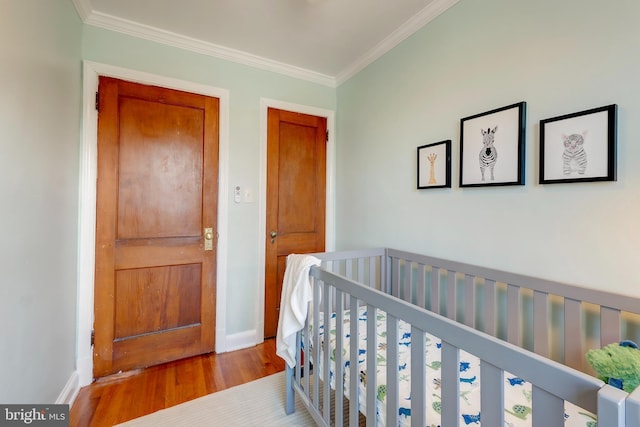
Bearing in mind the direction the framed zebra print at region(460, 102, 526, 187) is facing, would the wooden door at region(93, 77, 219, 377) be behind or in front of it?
in front

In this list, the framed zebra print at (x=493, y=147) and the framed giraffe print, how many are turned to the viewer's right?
0

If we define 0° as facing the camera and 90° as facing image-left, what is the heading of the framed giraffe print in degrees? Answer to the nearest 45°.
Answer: approximately 45°

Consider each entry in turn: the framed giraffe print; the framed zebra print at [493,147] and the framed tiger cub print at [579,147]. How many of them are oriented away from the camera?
0

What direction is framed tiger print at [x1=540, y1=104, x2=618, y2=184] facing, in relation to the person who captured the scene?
facing the viewer and to the left of the viewer

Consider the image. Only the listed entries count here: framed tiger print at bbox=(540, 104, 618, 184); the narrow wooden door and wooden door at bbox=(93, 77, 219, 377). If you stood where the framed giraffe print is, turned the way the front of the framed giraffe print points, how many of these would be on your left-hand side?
1

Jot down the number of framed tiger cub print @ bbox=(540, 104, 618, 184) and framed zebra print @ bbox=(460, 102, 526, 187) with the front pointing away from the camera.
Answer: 0

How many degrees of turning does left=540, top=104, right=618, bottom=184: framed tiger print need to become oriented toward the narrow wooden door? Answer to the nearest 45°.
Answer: approximately 45° to its right

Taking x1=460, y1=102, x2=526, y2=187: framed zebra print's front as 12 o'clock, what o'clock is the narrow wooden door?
The narrow wooden door is roughly at 2 o'clock from the framed zebra print.
